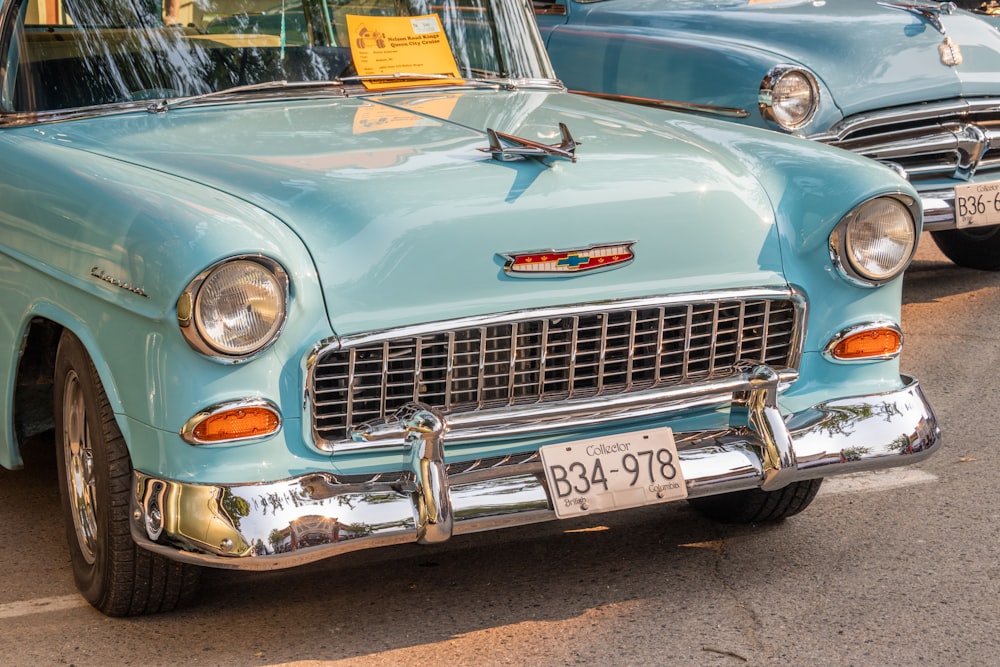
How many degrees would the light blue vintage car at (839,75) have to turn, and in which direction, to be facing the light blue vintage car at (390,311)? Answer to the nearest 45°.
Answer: approximately 45° to its right

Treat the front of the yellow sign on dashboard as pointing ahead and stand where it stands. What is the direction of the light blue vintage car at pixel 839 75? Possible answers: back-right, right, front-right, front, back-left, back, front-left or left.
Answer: back-left

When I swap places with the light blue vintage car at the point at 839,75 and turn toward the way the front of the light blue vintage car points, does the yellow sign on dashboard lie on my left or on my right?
on my right

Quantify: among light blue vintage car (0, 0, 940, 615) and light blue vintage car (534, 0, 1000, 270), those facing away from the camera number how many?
0

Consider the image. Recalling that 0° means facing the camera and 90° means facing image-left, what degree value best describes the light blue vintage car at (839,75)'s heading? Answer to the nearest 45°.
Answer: approximately 315°

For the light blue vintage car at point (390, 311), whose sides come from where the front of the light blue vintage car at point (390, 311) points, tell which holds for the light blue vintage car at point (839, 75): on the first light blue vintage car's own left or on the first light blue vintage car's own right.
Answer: on the first light blue vintage car's own left

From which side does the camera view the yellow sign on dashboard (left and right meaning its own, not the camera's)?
front
